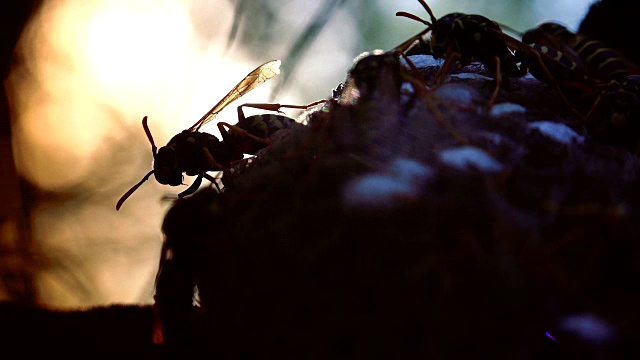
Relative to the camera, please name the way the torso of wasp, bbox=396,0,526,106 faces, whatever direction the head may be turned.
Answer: to the viewer's left

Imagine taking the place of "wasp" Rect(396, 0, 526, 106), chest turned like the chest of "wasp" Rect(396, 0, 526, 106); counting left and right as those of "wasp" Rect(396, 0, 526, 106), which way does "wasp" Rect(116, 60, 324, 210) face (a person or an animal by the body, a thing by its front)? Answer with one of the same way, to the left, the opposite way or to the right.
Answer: the same way

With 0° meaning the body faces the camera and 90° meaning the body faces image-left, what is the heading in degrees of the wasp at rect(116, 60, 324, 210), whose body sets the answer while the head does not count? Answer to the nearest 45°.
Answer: approximately 90°

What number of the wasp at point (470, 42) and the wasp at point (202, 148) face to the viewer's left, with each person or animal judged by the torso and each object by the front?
2
